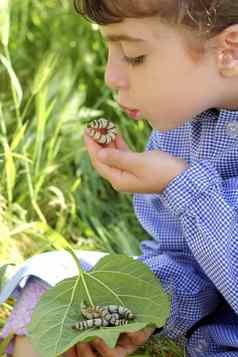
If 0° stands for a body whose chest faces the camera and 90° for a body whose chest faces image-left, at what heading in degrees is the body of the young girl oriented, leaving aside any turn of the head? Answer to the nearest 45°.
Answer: approximately 90°

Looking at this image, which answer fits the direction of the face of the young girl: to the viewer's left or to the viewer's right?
to the viewer's left
